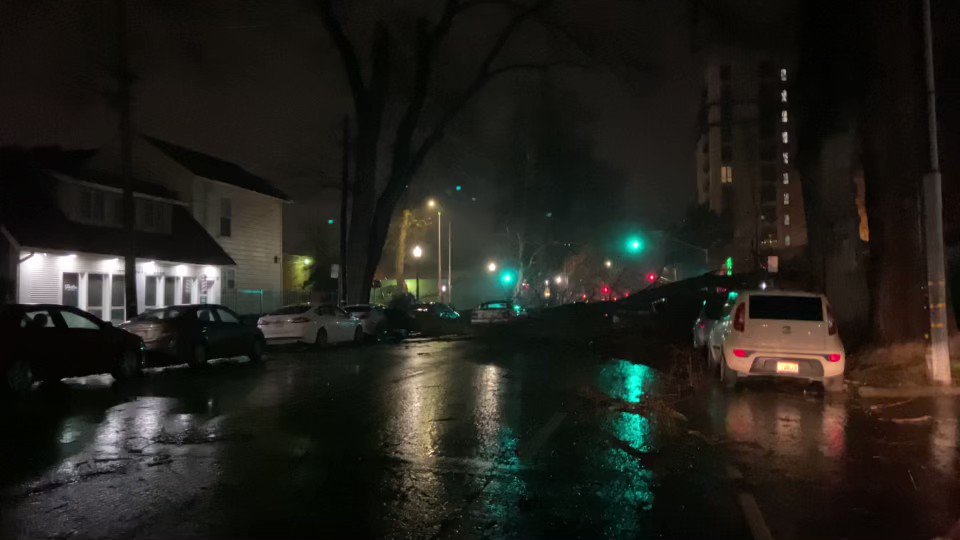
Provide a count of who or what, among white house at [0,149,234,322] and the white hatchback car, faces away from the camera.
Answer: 1

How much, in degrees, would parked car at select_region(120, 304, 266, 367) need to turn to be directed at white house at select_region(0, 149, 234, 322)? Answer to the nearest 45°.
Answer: approximately 45° to its left

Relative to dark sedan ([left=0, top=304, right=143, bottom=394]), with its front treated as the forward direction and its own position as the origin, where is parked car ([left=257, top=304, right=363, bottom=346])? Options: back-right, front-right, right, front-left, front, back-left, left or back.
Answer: front

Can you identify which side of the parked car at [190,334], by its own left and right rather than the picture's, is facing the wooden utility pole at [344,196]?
front

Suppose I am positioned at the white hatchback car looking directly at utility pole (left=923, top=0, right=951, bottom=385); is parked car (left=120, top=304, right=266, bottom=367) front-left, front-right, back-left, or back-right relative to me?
back-left

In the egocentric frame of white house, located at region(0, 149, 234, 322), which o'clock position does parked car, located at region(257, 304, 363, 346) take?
The parked car is roughly at 12 o'clock from the white house.

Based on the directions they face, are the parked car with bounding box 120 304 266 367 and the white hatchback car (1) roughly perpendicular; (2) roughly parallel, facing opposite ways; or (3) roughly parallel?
roughly parallel

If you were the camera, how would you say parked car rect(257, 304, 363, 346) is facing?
facing away from the viewer and to the right of the viewer

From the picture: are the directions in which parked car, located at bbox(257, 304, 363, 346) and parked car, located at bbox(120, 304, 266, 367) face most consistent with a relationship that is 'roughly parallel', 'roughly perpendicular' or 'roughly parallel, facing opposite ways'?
roughly parallel

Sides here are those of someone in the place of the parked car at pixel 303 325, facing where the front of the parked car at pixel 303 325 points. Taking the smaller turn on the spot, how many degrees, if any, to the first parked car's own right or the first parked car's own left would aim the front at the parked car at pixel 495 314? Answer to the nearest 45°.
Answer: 0° — it already faces it

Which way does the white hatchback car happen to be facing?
away from the camera

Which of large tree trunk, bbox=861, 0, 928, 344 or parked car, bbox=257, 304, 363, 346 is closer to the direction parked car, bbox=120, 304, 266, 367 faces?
the parked car

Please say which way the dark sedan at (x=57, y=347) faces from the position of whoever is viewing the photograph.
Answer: facing away from the viewer and to the right of the viewer

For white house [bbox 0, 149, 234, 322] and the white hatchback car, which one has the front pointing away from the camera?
the white hatchback car

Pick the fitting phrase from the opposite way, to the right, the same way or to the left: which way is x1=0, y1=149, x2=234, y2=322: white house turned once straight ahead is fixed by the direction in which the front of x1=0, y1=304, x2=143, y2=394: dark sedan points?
to the right

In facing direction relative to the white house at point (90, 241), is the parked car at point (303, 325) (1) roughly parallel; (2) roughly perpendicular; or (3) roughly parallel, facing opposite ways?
roughly perpendicular
